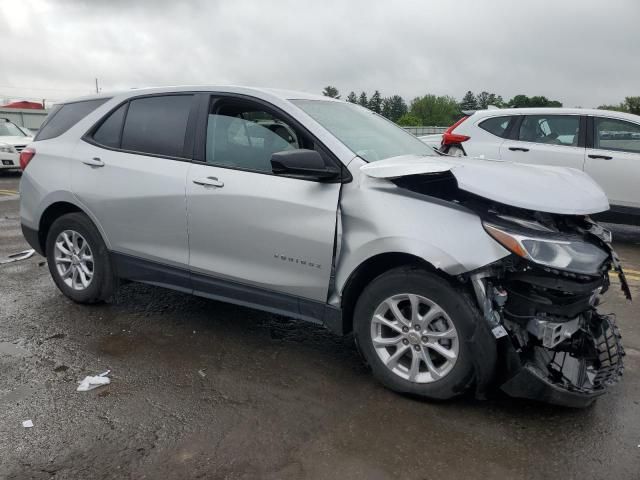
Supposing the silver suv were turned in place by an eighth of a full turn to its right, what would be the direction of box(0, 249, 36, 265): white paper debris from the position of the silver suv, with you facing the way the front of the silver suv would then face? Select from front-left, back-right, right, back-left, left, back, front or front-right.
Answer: back-right

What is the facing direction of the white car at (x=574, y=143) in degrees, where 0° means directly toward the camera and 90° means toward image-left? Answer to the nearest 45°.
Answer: approximately 270°

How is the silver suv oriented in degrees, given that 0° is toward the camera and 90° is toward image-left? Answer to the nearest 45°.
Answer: approximately 315°

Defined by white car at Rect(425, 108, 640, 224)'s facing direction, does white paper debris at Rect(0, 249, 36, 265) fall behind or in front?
behind

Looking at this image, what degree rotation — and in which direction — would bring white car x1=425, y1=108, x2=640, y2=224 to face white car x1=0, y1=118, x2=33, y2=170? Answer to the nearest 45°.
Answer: approximately 180°

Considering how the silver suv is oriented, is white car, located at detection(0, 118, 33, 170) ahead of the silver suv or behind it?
behind
